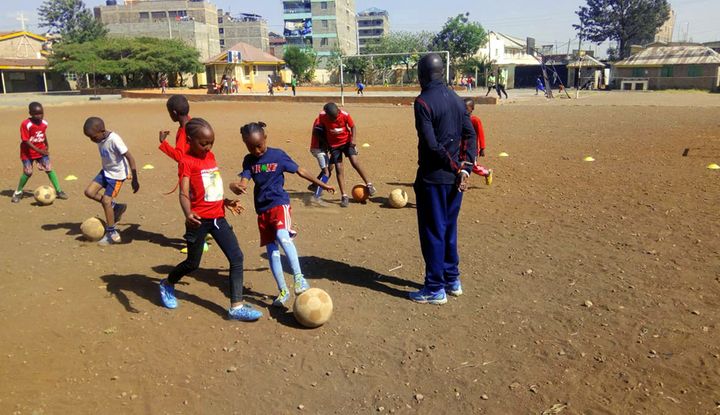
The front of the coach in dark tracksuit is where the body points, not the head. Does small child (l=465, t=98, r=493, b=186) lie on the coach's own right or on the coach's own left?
on the coach's own right

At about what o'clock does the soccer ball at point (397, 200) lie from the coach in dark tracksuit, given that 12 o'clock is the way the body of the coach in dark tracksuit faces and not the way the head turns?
The soccer ball is roughly at 1 o'clock from the coach in dark tracksuit.

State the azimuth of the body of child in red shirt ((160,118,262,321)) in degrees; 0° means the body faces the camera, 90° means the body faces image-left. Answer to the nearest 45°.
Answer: approximately 315°

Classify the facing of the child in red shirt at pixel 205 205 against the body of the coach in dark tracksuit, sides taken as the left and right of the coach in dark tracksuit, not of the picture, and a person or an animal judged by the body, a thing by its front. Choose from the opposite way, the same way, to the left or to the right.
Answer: the opposite way

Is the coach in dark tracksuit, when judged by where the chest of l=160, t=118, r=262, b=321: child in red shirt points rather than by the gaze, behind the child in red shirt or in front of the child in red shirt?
in front

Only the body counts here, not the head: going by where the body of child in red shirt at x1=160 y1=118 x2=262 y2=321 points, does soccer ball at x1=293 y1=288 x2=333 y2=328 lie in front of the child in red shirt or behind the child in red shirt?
in front

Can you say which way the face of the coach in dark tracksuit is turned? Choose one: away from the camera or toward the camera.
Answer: away from the camera

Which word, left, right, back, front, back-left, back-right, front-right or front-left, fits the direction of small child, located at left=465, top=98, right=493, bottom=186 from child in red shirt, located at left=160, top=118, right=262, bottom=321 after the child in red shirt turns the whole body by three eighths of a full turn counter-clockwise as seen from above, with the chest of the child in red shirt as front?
front-right

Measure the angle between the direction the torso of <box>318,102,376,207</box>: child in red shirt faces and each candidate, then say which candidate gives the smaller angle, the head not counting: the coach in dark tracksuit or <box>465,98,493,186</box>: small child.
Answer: the coach in dark tracksuit

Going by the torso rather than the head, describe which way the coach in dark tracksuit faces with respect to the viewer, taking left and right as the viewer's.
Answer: facing away from the viewer and to the left of the viewer

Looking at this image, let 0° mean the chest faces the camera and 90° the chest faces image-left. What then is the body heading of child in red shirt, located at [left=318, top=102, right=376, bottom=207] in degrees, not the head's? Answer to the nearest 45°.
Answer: approximately 0°
